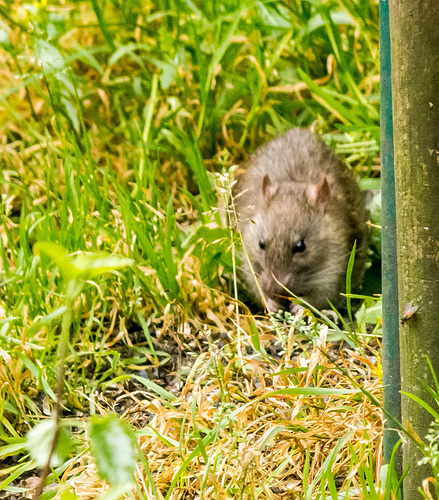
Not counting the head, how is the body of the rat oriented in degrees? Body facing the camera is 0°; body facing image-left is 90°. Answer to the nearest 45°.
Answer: approximately 0°

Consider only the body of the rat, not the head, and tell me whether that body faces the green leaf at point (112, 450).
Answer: yes

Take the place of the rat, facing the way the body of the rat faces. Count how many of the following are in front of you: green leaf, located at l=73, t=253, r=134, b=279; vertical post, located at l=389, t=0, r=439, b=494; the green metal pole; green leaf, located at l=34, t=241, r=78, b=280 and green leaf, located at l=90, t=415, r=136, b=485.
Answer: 5

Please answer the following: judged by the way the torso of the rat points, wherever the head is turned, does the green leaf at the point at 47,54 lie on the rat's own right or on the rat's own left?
on the rat's own right

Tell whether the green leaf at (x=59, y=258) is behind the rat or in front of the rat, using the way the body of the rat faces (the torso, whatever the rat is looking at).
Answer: in front

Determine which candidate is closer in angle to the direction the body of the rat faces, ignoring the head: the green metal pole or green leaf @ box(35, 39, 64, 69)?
the green metal pole

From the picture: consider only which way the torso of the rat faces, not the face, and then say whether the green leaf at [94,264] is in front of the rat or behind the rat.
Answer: in front
